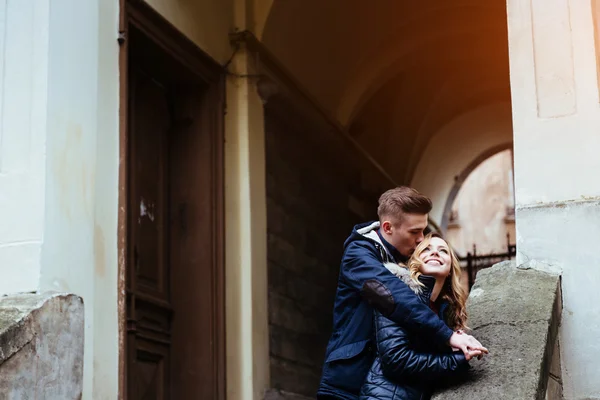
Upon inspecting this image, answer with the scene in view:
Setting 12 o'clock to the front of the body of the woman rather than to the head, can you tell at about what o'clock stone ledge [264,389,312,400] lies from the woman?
The stone ledge is roughly at 7 o'clock from the woman.

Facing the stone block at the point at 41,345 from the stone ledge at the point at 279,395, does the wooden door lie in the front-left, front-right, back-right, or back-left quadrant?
front-right

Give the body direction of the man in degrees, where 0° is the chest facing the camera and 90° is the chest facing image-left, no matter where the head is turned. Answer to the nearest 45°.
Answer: approximately 270°

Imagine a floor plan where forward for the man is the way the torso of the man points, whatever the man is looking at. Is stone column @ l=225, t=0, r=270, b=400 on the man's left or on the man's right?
on the man's left

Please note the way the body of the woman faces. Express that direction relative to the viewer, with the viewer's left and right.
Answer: facing the viewer and to the right of the viewer

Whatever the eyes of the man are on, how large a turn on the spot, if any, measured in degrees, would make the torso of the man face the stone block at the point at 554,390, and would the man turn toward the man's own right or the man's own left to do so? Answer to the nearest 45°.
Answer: approximately 45° to the man's own left
